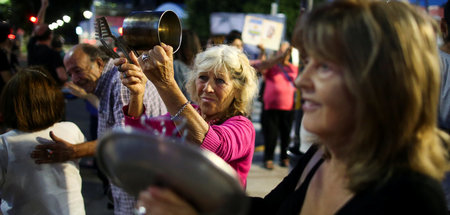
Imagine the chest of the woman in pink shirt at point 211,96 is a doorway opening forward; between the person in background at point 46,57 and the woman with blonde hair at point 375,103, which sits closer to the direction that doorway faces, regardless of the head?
the woman with blonde hair

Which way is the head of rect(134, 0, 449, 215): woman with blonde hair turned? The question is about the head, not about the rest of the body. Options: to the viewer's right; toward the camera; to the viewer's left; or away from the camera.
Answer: to the viewer's left

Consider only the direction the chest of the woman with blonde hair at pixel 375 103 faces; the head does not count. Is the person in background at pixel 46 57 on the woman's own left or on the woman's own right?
on the woman's own right

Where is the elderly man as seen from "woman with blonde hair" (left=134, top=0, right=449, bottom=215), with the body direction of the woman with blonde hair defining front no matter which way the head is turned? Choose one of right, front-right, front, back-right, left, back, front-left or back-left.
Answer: right

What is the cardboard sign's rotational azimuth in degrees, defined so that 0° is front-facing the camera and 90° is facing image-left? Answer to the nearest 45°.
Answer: approximately 0°

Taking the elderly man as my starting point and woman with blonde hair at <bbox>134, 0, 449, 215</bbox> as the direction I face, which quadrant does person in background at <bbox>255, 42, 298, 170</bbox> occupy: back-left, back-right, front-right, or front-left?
back-left

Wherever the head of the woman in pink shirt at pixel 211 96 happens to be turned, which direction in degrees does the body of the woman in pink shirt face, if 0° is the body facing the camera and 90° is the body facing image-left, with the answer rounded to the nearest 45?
approximately 45°

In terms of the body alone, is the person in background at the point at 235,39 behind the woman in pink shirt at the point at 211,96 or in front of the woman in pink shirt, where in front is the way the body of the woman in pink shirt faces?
behind
